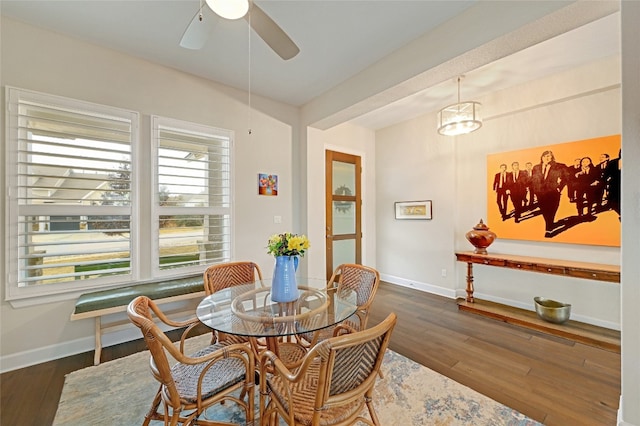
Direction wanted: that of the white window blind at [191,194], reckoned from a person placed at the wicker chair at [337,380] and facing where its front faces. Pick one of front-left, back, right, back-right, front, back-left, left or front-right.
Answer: front

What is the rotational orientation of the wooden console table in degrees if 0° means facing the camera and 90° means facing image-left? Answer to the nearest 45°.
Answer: approximately 45°

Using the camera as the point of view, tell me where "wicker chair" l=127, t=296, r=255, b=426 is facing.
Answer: facing away from the viewer and to the right of the viewer

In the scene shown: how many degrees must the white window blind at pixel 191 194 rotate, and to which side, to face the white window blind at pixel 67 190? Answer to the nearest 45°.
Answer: approximately 135° to its right

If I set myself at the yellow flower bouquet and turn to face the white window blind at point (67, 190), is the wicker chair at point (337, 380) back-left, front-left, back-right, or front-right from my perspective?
back-left

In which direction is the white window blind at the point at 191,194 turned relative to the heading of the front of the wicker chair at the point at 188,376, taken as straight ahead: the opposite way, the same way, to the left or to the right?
to the right

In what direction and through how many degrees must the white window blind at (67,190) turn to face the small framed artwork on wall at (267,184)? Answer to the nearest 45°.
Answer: approximately 45° to its left

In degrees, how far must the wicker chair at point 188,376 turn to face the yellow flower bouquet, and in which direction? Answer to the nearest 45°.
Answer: approximately 45° to its right

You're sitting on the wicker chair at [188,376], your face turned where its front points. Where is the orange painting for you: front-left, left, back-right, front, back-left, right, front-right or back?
front-right

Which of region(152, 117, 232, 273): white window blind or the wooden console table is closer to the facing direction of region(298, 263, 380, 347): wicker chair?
the white window blind

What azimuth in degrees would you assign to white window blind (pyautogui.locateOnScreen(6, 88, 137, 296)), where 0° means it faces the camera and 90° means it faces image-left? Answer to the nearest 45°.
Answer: approximately 315°

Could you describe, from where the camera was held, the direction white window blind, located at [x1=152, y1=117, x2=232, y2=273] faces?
facing the viewer and to the right of the viewer

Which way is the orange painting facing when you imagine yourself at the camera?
facing the viewer and to the left of the viewer

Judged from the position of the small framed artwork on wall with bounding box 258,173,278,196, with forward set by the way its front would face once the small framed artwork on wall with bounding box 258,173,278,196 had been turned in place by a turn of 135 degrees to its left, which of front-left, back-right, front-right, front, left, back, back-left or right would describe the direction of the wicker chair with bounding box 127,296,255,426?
back

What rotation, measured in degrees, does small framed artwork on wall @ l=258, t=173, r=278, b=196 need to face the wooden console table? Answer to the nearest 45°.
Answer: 0° — it already faces it

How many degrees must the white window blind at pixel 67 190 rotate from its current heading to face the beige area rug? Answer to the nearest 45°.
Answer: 0° — it already faces it

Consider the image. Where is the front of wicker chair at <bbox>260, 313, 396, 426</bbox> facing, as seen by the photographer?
facing away from the viewer and to the left of the viewer

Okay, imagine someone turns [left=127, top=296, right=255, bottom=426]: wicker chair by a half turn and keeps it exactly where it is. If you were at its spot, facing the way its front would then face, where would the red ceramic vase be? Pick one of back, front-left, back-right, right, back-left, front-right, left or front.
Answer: back-left

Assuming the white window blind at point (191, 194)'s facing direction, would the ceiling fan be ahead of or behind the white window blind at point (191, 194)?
ahead

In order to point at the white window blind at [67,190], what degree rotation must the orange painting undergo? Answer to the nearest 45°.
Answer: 0° — it already faces it
